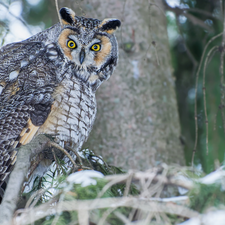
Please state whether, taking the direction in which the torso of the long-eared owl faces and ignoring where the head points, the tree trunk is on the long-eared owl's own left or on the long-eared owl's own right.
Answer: on the long-eared owl's own left

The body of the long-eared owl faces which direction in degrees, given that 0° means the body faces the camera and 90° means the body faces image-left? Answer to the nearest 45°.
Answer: approximately 315°

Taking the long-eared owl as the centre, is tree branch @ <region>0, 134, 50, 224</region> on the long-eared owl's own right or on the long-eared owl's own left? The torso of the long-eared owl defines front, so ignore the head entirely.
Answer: on the long-eared owl's own right
